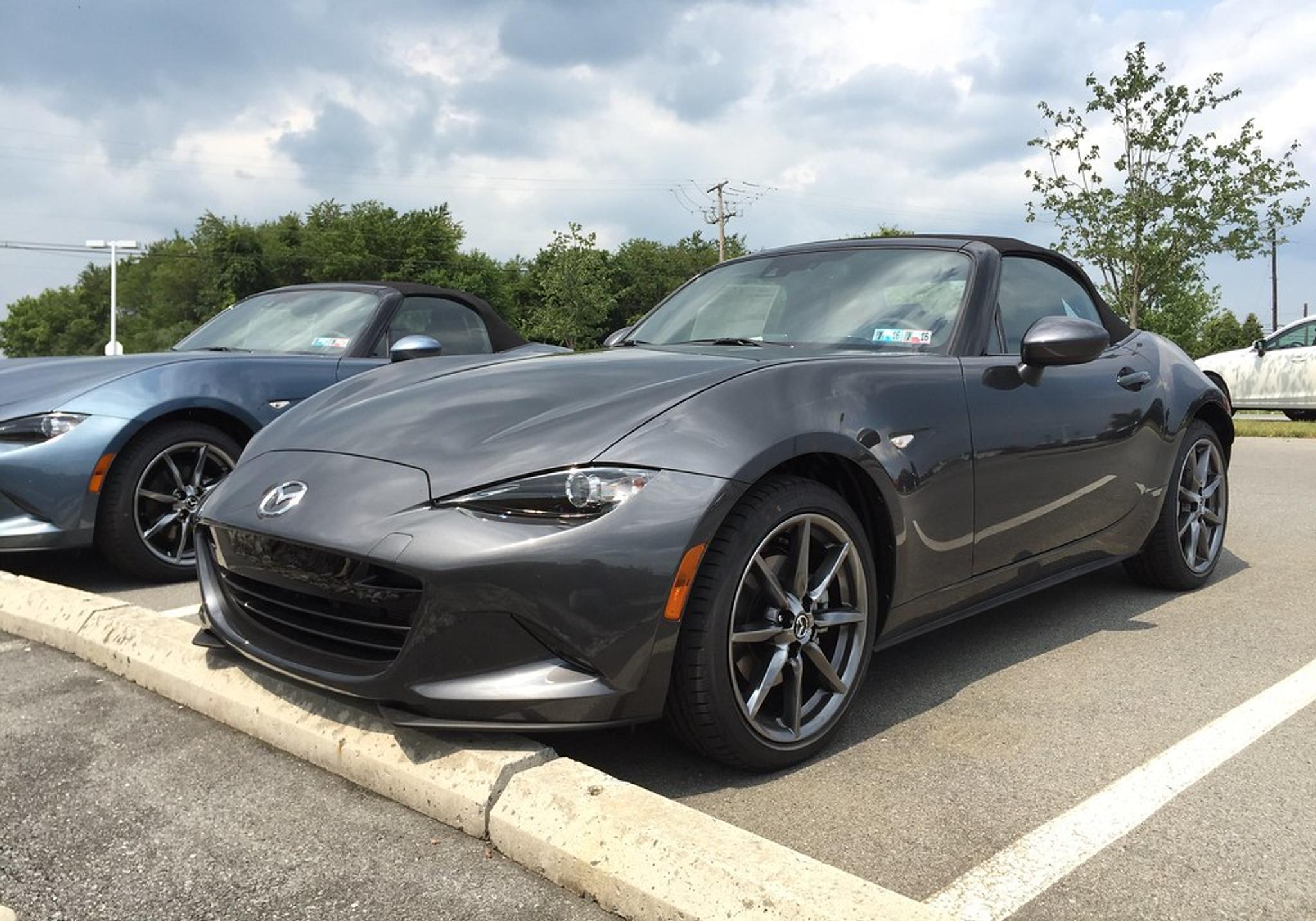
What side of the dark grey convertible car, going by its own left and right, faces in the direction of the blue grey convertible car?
right

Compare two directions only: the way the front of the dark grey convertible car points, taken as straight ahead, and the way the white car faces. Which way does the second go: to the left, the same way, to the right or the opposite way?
to the right

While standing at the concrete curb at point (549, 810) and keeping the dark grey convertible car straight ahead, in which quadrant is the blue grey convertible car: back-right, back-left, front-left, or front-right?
front-left

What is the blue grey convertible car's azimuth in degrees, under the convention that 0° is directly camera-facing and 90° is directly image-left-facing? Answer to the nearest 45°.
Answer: approximately 45°

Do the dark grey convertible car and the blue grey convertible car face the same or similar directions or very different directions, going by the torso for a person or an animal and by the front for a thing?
same or similar directions

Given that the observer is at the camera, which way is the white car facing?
facing to the left of the viewer

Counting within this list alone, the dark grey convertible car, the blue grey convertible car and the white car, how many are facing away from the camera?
0

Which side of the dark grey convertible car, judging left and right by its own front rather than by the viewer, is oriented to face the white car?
back

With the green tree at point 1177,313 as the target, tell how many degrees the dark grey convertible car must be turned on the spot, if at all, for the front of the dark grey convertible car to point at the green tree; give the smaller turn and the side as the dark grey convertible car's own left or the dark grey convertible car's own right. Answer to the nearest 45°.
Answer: approximately 180°

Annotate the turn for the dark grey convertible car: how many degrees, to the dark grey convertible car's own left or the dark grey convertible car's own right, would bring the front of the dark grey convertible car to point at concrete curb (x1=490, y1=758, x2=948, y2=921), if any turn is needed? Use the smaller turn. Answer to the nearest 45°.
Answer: approximately 45° to the dark grey convertible car's own left

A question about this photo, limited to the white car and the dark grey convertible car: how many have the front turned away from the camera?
0

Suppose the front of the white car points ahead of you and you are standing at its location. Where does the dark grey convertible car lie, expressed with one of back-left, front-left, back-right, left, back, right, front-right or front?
left

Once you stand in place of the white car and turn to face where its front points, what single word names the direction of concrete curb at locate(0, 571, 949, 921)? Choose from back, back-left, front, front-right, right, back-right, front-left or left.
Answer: left

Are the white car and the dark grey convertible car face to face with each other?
no

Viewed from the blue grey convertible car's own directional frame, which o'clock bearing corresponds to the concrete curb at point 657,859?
The concrete curb is roughly at 10 o'clock from the blue grey convertible car.

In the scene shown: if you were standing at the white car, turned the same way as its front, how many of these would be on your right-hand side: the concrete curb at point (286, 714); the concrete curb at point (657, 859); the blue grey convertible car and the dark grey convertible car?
0

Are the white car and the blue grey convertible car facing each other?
no

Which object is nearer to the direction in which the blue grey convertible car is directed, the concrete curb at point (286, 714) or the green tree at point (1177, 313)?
the concrete curb

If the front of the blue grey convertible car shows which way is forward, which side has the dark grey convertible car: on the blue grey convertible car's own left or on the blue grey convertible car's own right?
on the blue grey convertible car's own left

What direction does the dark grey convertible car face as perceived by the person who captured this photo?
facing the viewer and to the left of the viewer
